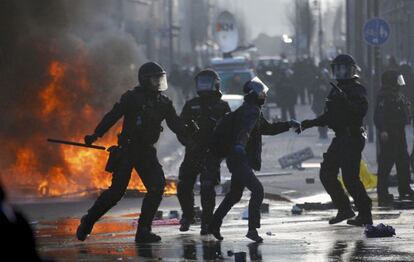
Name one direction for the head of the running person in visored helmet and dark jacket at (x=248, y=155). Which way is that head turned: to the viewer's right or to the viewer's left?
to the viewer's right

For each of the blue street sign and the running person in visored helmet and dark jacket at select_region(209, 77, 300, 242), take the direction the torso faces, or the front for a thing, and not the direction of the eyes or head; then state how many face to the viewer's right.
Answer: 1

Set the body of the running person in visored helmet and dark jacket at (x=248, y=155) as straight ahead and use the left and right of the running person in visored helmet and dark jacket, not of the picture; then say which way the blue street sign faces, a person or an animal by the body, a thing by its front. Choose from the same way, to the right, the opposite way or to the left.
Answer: to the right

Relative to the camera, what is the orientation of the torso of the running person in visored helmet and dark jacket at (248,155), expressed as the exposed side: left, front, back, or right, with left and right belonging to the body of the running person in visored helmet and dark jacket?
right

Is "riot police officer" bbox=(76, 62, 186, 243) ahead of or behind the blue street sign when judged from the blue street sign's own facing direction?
ahead

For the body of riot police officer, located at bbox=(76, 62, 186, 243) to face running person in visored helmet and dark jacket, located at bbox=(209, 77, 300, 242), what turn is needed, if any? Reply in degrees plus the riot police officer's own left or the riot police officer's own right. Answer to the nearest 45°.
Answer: approximately 45° to the riot police officer's own left

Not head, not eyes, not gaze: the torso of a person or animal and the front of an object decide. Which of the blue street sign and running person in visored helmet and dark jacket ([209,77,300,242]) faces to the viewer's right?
the running person in visored helmet and dark jacket

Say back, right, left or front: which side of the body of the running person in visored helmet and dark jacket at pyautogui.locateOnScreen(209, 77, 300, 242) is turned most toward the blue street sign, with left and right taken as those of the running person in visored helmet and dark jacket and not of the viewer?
left

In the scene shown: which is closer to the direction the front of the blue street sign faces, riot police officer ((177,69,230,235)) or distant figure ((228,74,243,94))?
the riot police officer

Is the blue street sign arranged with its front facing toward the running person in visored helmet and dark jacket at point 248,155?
yes

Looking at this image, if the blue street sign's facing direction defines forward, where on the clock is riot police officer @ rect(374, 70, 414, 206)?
The riot police officer is roughly at 12 o'clock from the blue street sign.

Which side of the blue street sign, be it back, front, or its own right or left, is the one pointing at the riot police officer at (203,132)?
front

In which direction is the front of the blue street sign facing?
toward the camera
